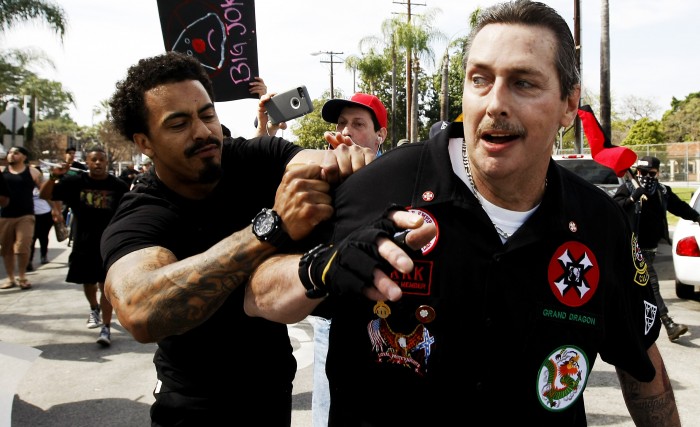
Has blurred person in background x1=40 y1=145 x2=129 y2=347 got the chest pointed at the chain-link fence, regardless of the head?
no

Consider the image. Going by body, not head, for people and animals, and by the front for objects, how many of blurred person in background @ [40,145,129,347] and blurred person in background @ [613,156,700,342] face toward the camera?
2

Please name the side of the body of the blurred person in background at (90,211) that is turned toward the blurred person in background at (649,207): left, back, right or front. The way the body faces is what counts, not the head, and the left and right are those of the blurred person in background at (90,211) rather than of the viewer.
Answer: left

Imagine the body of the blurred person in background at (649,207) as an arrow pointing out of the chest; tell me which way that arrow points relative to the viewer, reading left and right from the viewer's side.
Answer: facing the viewer

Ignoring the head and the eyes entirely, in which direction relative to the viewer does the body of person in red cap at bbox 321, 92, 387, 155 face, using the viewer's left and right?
facing the viewer and to the left of the viewer

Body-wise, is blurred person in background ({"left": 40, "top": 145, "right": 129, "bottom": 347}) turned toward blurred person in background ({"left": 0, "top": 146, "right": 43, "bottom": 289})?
no

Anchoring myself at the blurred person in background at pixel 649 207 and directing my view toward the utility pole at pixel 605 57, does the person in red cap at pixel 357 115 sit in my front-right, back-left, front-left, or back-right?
back-left

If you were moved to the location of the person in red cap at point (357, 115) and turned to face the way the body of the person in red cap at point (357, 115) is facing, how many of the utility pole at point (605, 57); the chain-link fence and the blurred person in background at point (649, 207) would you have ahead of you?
0

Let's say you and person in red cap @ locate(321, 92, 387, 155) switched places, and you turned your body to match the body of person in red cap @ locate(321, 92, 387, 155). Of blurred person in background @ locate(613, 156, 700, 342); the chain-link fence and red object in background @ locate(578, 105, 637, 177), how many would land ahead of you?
0

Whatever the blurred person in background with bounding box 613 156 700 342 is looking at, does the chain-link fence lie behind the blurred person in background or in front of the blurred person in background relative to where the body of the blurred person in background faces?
behind

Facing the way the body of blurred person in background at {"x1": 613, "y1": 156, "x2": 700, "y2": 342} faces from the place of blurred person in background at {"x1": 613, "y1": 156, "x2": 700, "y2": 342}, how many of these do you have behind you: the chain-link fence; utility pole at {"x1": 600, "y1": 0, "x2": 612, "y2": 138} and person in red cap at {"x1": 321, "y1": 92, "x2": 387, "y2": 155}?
2

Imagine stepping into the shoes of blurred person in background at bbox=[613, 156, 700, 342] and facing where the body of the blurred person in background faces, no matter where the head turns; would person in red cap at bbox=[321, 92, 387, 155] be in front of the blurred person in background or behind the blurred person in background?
in front

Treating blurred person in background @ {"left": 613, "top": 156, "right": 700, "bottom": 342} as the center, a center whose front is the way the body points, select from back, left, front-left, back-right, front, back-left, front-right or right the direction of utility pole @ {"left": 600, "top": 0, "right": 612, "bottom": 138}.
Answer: back

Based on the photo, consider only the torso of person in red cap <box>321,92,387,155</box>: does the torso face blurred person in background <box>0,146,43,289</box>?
no

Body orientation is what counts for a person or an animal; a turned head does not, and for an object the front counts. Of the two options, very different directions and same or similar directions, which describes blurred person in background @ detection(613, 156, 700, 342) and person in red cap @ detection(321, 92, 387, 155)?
same or similar directions

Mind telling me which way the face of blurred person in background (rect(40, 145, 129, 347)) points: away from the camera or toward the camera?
toward the camera
